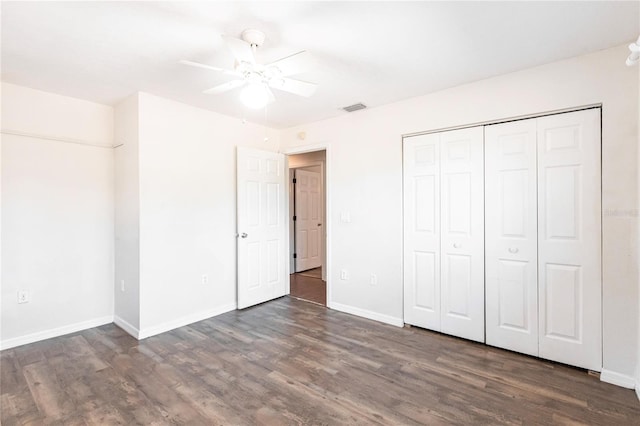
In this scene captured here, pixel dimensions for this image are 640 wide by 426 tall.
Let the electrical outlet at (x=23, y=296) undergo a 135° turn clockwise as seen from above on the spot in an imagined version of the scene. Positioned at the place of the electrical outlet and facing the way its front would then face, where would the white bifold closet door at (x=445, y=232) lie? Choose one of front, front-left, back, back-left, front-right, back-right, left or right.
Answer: back

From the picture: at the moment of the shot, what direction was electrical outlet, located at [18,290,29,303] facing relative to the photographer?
facing the viewer

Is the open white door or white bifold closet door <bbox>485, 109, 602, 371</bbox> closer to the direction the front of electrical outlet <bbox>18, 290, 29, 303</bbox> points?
the white bifold closet door

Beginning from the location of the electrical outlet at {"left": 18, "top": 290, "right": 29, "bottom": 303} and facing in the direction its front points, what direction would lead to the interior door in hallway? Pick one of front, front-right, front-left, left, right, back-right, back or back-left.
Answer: left

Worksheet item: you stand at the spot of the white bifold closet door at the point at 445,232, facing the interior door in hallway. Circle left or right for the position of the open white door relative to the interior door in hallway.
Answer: left

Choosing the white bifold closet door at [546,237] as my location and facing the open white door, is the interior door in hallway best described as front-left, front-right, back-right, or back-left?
front-right

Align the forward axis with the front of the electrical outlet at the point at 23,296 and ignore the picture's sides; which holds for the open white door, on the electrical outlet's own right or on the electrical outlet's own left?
on the electrical outlet's own left

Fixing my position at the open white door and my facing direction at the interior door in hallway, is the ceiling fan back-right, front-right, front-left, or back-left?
back-right

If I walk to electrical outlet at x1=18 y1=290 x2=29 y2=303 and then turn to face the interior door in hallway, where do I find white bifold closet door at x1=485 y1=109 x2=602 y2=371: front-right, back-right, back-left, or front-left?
front-right

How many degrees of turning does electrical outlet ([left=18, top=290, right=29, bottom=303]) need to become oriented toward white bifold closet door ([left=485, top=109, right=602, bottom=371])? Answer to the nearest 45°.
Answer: approximately 45° to its left

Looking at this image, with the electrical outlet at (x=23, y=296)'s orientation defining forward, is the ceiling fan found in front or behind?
in front

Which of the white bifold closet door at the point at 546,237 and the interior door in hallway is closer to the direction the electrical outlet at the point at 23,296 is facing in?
the white bifold closet door

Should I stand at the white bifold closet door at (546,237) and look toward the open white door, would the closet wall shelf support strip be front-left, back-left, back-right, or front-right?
front-left

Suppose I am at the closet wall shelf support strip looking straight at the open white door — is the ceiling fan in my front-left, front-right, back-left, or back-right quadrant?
front-right
